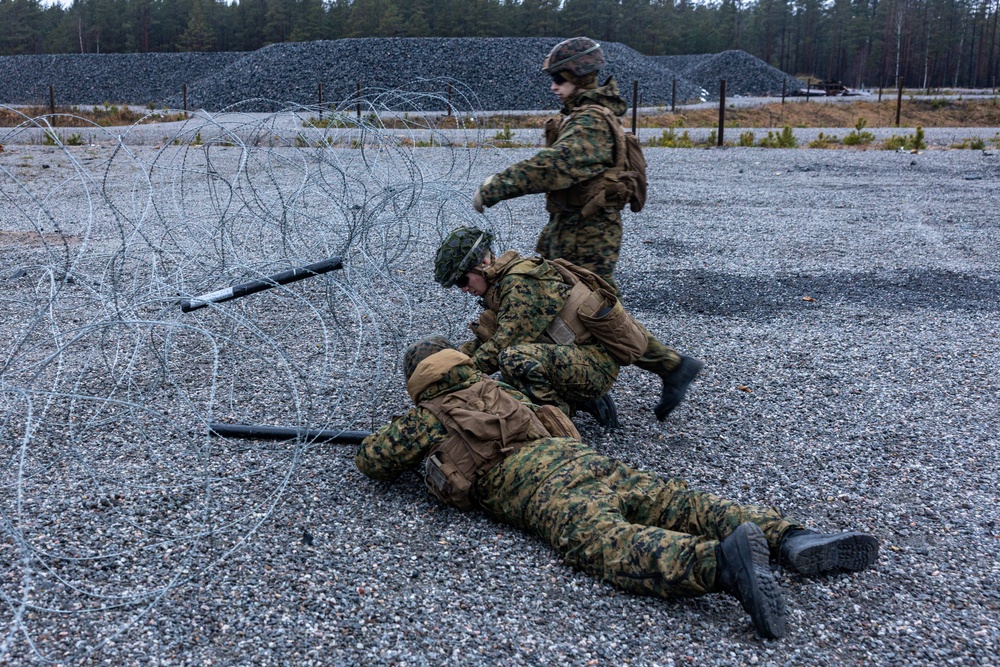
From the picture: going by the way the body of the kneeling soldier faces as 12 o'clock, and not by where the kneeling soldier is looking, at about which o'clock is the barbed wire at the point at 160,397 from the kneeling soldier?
The barbed wire is roughly at 12 o'clock from the kneeling soldier.

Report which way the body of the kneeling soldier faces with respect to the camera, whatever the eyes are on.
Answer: to the viewer's left

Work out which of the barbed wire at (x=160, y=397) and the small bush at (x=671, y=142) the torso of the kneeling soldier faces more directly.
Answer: the barbed wire

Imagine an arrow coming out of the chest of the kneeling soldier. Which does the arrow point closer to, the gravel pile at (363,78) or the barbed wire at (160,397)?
the barbed wire

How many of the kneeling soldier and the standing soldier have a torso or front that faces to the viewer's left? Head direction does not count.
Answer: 2

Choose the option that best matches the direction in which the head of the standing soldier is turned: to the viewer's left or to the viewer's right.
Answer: to the viewer's left

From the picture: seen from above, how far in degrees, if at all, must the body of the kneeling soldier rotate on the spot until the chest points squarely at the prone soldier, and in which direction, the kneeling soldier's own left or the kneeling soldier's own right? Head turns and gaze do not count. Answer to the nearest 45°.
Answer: approximately 90° to the kneeling soldier's own left

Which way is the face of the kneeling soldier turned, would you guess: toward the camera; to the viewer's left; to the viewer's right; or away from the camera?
to the viewer's left

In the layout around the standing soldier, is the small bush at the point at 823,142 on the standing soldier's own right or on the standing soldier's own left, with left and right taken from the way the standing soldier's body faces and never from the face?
on the standing soldier's own right

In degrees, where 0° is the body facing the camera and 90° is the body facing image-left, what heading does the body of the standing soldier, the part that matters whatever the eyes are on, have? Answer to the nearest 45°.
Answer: approximately 90°
